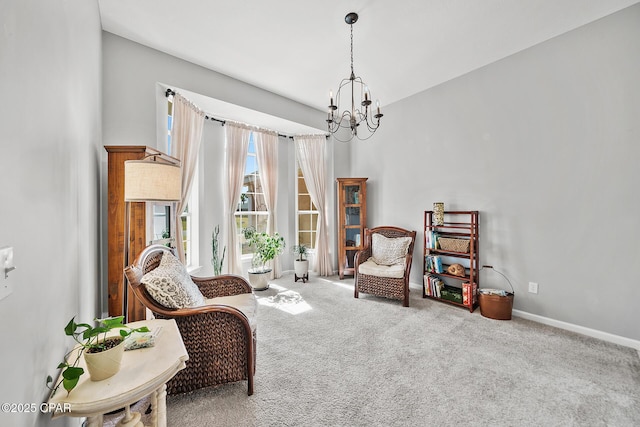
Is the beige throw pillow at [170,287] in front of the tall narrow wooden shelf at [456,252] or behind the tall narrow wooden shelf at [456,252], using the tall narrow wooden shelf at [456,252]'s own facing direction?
in front

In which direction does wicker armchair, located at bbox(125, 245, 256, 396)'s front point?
to the viewer's right

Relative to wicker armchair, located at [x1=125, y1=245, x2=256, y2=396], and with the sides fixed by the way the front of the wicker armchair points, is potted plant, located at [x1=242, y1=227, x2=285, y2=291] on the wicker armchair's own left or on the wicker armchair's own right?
on the wicker armchair's own left

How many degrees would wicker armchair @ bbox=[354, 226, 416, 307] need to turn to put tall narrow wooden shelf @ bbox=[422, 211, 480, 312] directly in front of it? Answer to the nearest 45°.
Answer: approximately 135° to its left

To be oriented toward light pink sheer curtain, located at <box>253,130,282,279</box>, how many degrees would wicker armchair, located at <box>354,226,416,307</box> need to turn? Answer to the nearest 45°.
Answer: approximately 45° to its right

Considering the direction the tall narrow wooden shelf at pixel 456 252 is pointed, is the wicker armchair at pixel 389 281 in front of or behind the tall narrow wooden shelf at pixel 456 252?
in front

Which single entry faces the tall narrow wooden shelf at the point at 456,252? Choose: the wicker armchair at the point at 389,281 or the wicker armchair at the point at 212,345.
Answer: the wicker armchair at the point at 212,345

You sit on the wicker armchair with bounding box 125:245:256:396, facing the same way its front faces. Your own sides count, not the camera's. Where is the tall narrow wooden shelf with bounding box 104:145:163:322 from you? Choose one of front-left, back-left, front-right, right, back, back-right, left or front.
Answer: back-left

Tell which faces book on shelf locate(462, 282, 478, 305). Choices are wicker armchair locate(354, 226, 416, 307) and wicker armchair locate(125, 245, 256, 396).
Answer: wicker armchair locate(125, 245, 256, 396)

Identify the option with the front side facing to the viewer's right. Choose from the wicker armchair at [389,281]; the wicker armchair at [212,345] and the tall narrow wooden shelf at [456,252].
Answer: the wicker armchair at [212,345]
